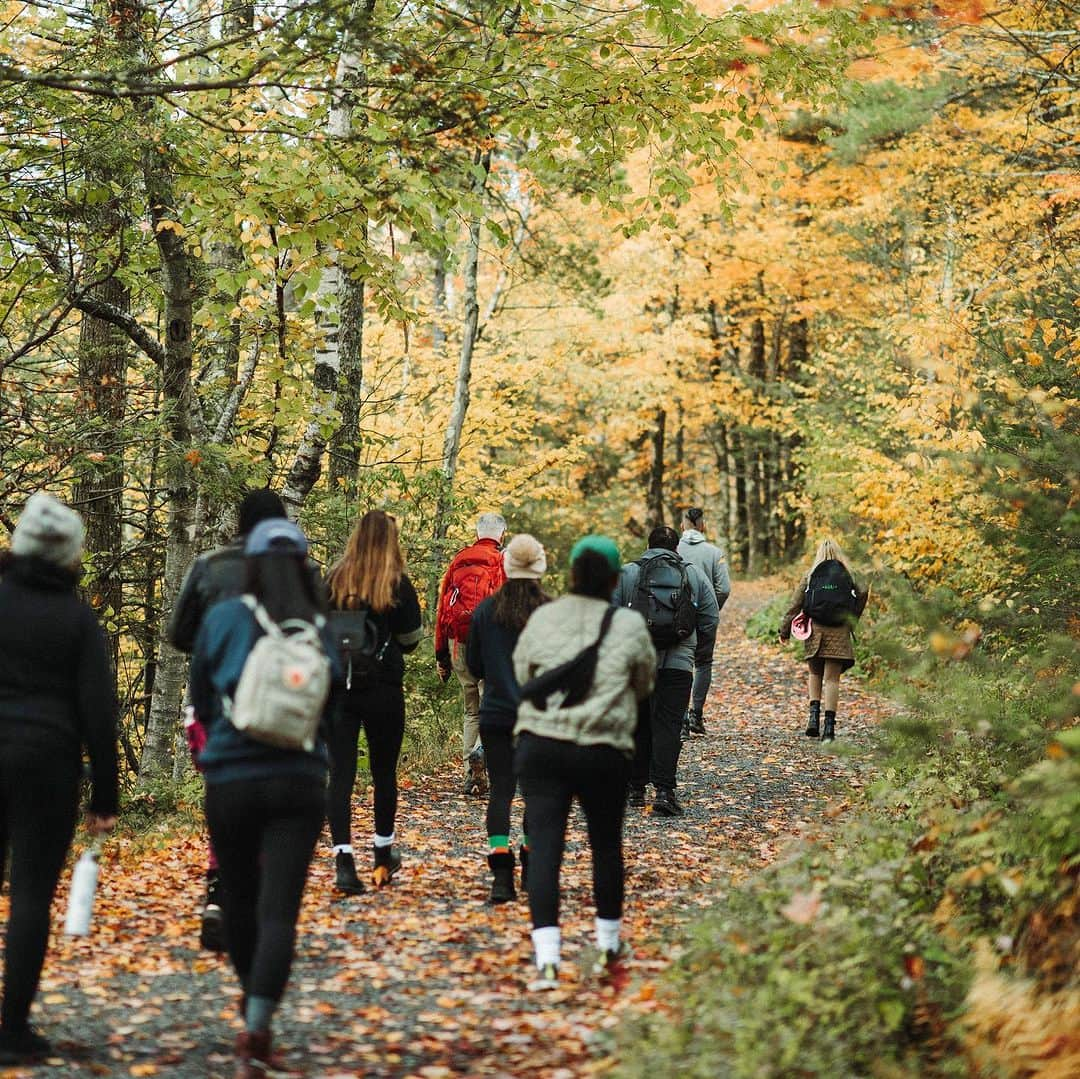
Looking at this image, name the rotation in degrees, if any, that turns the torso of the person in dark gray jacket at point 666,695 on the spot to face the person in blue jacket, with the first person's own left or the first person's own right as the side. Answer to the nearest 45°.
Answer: approximately 180°

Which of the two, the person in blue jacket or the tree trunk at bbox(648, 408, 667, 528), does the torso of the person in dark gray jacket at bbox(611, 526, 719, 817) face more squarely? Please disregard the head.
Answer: the tree trunk

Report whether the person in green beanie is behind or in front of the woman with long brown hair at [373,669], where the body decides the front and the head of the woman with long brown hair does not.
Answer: behind

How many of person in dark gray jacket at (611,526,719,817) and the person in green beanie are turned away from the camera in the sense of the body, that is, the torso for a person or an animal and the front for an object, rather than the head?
2

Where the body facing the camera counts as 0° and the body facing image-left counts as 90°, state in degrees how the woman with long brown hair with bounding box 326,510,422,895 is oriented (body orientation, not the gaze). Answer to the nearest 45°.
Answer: approximately 180°

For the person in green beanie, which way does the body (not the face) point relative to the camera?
away from the camera

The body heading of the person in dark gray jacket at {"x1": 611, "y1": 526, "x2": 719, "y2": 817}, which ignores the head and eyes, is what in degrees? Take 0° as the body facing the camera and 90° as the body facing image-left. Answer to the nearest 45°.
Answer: approximately 180°
